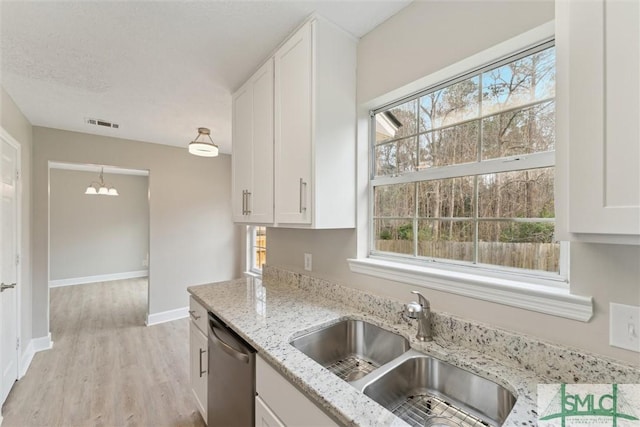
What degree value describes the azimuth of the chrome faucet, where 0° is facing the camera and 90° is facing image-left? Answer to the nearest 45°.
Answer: approximately 45°

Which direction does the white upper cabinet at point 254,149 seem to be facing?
to the viewer's left

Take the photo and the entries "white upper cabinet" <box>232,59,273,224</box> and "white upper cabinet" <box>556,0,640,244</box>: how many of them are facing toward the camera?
1

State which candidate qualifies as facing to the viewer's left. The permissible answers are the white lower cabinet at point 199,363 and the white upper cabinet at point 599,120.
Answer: the white lower cabinet

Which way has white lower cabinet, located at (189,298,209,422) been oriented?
to the viewer's left

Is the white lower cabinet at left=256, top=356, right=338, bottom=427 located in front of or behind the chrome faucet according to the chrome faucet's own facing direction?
in front

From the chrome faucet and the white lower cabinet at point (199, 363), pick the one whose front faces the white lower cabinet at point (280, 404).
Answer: the chrome faucet

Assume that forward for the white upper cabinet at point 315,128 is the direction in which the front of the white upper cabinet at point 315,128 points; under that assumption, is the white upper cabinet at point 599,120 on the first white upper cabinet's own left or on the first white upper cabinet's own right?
on the first white upper cabinet's own left

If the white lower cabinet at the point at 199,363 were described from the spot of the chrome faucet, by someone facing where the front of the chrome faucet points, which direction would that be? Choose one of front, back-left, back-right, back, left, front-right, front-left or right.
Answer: front-right
